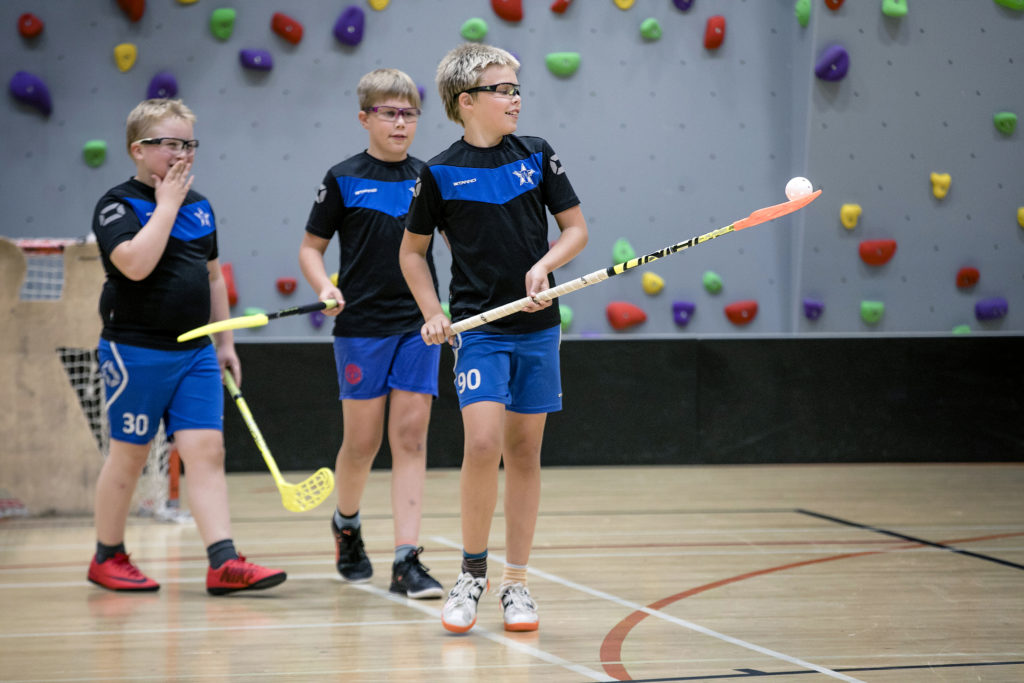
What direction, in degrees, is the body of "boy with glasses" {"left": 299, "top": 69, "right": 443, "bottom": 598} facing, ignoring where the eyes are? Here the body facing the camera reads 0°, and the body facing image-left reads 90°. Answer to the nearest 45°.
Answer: approximately 315°

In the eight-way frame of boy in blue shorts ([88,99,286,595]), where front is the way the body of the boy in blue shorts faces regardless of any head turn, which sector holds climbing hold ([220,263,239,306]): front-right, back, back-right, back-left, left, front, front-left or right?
back-left

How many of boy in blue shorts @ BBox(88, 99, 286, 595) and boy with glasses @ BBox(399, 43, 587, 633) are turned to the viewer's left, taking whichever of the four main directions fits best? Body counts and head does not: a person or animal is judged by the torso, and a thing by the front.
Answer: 0

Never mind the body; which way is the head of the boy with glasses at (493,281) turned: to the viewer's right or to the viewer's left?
to the viewer's right

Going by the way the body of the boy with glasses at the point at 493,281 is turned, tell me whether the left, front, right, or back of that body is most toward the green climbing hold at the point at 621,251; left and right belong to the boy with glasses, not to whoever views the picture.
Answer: back

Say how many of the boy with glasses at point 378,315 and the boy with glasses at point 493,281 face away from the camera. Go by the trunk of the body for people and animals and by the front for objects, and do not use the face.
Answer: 0

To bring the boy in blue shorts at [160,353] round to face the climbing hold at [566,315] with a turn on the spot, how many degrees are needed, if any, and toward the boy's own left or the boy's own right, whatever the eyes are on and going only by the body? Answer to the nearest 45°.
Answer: approximately 90° to the boy's own left

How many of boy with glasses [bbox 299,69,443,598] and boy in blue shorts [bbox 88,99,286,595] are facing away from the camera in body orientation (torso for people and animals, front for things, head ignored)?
0

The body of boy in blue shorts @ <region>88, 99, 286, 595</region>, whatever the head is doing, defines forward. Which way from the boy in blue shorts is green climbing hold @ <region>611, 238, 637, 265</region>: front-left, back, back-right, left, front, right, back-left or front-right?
left

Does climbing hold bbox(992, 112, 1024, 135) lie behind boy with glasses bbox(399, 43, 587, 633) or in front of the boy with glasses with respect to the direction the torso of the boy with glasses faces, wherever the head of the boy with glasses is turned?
behind

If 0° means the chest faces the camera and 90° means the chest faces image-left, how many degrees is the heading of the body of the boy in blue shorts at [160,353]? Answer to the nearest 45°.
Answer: approximately 315°

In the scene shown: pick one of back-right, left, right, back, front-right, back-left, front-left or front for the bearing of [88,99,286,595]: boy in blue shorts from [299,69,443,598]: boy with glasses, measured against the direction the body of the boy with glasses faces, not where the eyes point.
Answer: back-right

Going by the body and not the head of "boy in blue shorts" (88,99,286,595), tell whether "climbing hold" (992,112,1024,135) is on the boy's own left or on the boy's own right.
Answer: on the boy's own left
